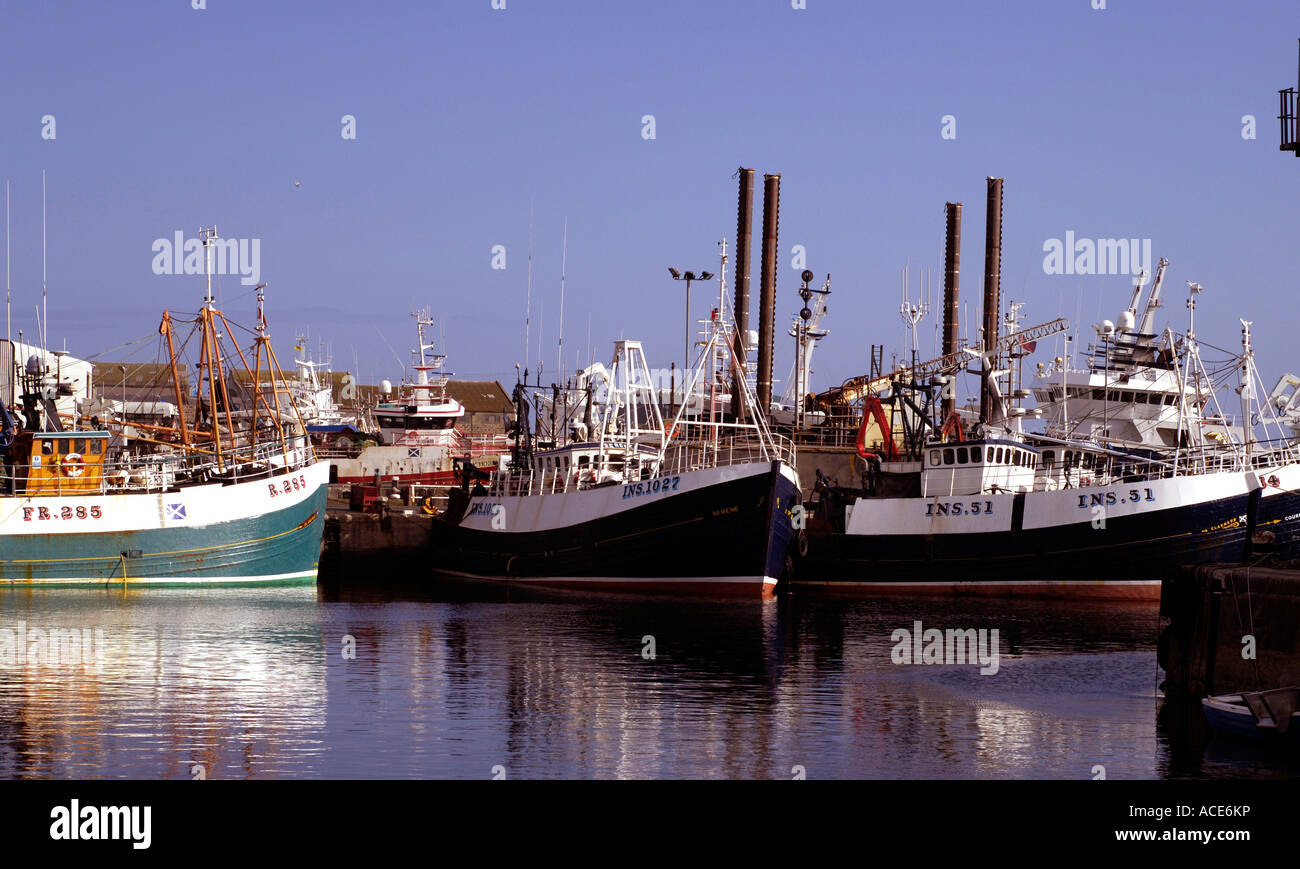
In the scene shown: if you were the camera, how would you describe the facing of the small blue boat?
facing to the left of the viewer
